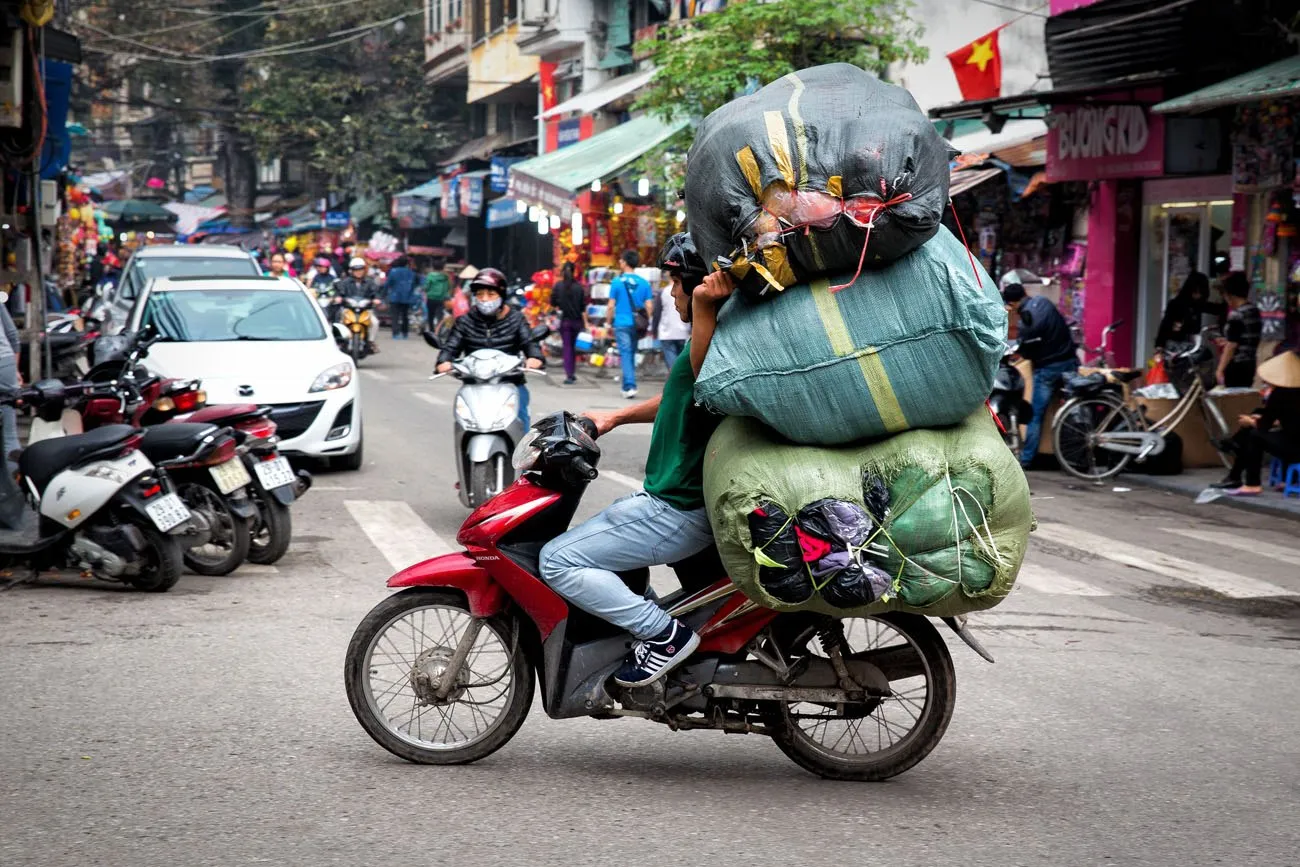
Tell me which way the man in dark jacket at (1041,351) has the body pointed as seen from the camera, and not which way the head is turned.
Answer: to the viewer's left

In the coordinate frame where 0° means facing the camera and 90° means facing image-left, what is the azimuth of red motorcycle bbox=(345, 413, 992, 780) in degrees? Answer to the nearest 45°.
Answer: approximately 90°

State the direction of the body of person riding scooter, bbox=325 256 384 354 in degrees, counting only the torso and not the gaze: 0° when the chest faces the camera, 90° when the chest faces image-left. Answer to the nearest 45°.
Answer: approximately 0°

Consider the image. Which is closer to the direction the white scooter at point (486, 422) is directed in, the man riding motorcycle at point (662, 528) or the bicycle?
the man riding motorcycle

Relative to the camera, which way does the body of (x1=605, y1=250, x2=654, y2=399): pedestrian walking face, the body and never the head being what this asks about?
away from the camera

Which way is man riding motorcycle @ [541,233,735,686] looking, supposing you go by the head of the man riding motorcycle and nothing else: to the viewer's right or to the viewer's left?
to the viewer's left

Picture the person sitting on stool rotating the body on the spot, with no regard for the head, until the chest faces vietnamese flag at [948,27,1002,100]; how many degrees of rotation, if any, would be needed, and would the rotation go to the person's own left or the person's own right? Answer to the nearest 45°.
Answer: approximately 45° to the person's own right

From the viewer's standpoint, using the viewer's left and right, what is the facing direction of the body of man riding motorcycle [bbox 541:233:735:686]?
facing to the left of the viewer

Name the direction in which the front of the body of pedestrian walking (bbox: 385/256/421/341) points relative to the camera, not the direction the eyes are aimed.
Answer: away from the camera

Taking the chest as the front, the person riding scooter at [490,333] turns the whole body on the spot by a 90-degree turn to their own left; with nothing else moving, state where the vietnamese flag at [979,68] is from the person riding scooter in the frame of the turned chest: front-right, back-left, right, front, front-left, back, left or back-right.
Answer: front-left
